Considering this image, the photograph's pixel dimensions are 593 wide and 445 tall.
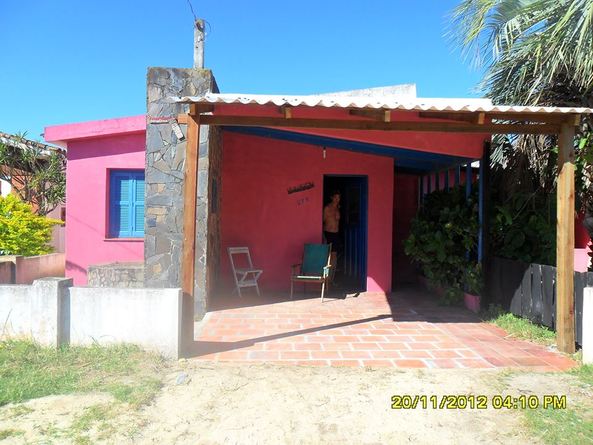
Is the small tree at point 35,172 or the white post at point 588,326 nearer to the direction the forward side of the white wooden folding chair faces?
the white post

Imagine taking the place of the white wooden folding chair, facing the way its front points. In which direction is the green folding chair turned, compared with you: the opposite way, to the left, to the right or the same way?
to the right

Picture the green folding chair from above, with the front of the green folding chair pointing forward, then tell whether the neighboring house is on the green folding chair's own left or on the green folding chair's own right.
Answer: on the green folding chair's own right

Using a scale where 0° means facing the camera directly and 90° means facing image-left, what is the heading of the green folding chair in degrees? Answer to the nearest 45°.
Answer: approximately 45°

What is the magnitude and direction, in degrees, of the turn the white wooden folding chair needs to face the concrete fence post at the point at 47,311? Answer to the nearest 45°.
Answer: approximately 90° to its right

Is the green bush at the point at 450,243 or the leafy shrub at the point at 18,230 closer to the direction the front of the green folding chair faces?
the leafy shrub

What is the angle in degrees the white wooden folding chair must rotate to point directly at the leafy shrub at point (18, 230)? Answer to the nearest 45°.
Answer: approximately 135° to its right

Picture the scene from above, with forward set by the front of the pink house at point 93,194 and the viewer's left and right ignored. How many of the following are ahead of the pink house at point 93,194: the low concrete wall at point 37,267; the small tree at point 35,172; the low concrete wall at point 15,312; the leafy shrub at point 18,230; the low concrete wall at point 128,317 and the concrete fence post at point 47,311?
3

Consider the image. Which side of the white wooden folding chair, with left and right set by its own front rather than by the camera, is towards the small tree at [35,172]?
back
